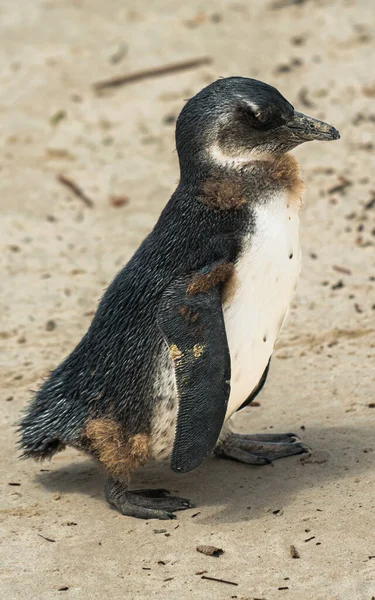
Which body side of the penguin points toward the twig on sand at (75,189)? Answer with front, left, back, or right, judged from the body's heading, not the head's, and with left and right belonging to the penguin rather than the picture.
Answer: left

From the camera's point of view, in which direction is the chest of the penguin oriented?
to the viewer's right

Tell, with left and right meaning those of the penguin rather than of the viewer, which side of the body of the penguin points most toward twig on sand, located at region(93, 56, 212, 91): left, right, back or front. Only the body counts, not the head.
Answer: left
